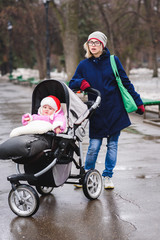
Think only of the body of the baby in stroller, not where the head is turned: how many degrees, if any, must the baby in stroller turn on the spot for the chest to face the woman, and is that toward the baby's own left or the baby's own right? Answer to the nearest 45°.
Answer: approximately 180°

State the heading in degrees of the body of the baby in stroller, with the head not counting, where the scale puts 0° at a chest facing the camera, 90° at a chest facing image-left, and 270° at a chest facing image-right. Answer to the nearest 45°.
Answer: approximately 45°

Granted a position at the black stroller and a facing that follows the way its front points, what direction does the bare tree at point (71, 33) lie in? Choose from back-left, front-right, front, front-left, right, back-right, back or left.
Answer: back-right

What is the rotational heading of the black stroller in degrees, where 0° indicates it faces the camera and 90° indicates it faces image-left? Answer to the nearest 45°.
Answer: approximately 45°

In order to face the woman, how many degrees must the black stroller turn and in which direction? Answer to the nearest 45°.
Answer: approximately 180°

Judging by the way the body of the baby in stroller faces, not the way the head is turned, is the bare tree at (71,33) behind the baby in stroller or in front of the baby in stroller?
behind
